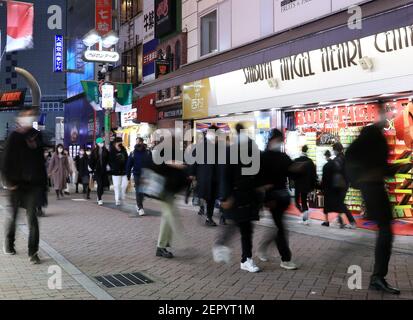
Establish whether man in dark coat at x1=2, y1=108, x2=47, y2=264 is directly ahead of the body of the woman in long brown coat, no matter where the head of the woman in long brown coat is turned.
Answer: yes

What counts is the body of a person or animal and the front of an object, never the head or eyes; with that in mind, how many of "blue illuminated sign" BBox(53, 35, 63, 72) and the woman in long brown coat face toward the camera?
2

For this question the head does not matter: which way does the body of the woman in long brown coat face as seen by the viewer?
toward the camera

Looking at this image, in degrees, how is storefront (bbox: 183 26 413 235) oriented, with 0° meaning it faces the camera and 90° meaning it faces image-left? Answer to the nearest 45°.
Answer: approximately 45°

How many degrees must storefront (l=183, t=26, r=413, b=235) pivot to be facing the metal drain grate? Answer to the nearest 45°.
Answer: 0° — it already faces it

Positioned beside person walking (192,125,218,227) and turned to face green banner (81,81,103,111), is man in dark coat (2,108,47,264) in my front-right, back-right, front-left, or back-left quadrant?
back-left

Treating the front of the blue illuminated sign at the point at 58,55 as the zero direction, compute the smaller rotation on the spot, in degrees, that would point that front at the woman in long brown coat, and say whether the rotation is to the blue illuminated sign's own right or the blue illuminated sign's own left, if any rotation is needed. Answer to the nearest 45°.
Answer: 0° — it already faces them

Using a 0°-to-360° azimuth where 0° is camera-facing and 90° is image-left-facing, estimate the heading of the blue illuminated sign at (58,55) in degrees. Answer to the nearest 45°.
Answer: approximately 0°
